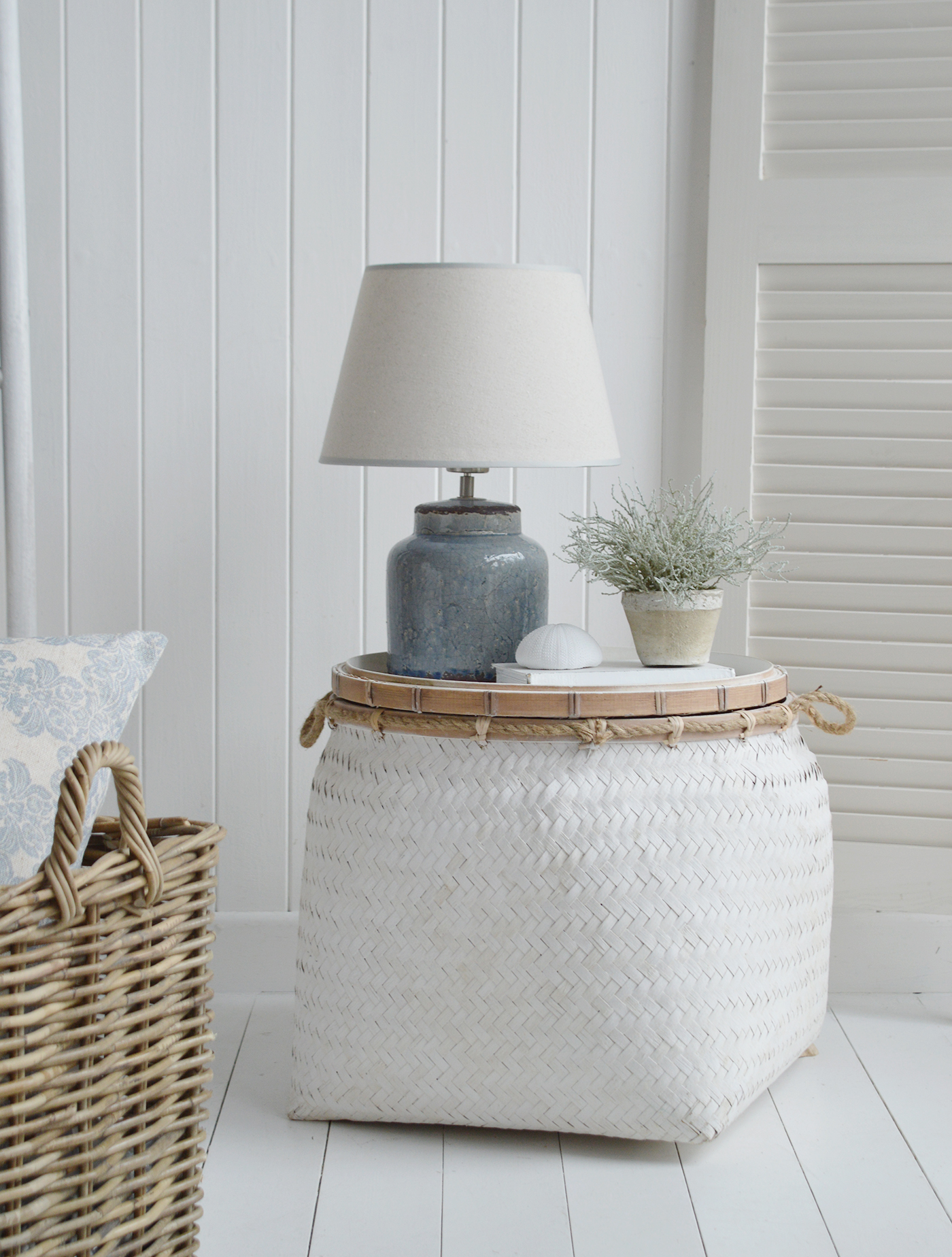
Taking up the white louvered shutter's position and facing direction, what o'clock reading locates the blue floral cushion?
The blue floral cushion is roughly at 1 o'clock from the white louvered shutter.

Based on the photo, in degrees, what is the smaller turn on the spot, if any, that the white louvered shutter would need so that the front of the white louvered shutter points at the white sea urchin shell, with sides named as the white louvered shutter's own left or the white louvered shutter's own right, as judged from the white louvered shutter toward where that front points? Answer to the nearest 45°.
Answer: approximately 45° to the white louvered shutter's own right

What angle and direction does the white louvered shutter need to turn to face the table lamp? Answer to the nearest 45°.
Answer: approximately 45° to its right

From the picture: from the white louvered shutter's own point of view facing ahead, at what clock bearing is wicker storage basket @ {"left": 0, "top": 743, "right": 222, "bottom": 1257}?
The wicker storage basket is roughly at 1 o'clock from the white louvered shutter.

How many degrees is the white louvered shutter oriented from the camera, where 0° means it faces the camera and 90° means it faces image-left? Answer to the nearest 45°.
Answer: approximately 0°
